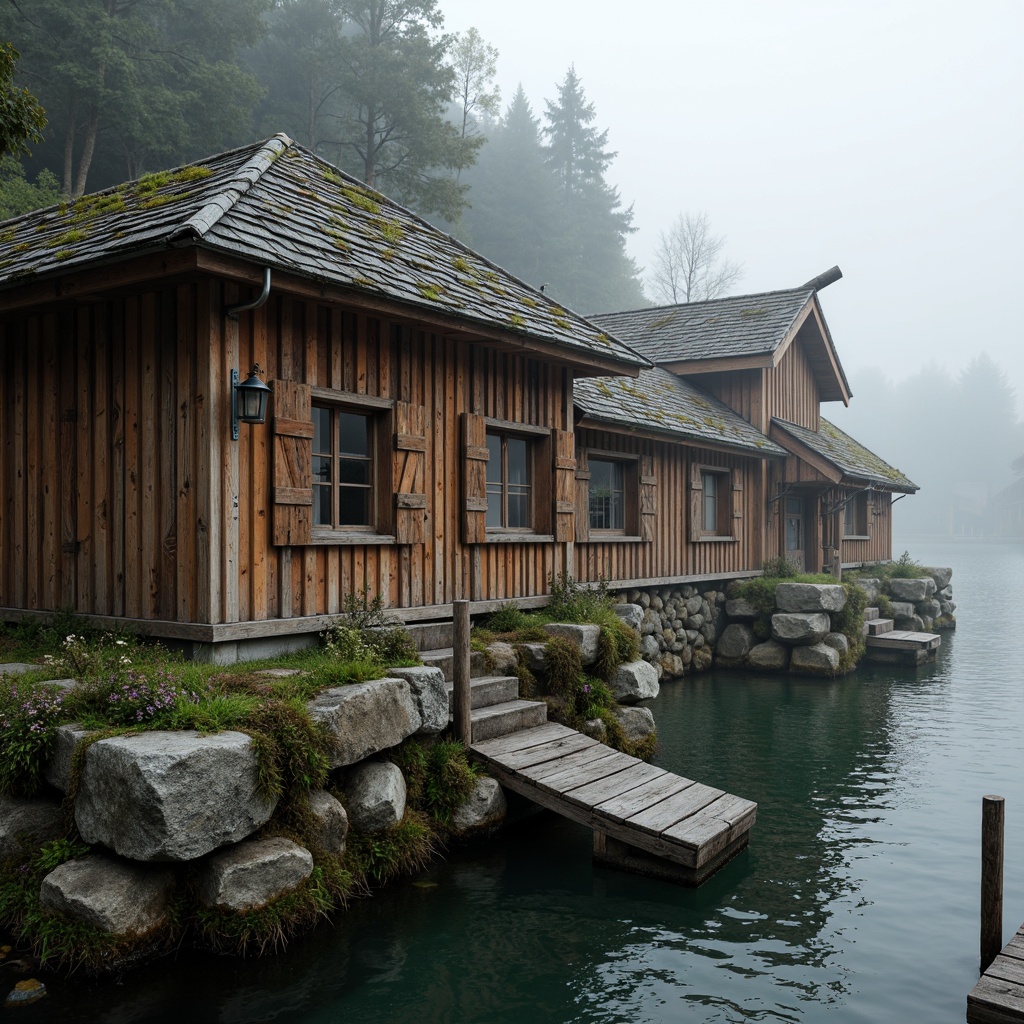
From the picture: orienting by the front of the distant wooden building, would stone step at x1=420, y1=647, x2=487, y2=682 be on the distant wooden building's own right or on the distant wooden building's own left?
on the distant wooden building's own right

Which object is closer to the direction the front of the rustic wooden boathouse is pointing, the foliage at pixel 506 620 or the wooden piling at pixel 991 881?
the wooden piling

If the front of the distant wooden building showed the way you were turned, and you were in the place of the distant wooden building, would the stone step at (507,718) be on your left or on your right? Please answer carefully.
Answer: on your right

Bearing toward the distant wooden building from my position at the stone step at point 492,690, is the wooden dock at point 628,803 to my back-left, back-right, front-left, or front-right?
back-right

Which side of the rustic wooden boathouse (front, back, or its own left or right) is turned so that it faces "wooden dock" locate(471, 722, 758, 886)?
front

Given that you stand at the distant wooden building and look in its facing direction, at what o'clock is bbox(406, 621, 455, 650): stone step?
The stone step is roughly at 2 o'clock from the distant wooden building.

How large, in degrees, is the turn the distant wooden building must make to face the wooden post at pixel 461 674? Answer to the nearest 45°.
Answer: approximately 45° to its right

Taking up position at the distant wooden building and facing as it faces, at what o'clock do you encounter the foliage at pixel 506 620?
The foliage is roughly at 2 o'clock from the distant wooden building.
